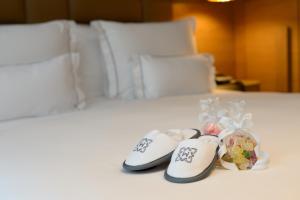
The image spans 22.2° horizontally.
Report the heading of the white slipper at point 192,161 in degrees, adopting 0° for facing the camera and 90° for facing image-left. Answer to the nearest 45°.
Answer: approximately 45°

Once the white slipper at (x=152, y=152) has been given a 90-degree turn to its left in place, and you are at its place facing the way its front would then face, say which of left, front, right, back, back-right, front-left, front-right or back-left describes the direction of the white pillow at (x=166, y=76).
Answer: back-left

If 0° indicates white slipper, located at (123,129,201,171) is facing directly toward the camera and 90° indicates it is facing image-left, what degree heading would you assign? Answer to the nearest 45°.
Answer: approximately 45°

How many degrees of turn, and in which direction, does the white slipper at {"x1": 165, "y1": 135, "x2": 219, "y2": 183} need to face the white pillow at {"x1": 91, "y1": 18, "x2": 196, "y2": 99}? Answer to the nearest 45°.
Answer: approximately 135° to its right

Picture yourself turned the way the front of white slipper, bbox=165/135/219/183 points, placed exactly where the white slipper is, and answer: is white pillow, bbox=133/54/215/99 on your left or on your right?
on your right

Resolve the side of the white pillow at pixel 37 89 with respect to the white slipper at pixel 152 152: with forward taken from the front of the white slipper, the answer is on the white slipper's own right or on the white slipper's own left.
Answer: on the white slipper's own right
